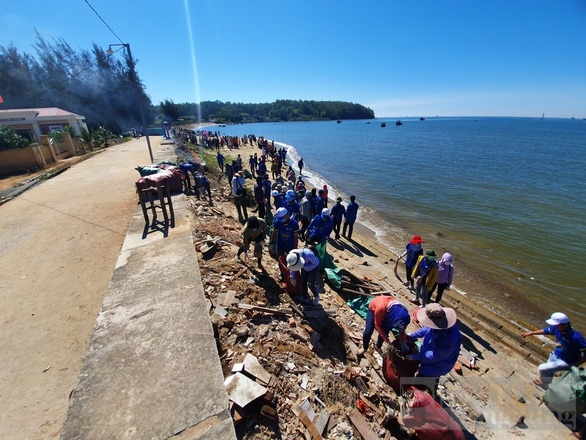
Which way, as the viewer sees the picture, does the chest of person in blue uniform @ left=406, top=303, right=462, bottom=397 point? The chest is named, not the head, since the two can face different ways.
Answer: to the viewer's left

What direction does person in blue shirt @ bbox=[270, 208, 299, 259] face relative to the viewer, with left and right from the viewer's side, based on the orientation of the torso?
facing the viewer

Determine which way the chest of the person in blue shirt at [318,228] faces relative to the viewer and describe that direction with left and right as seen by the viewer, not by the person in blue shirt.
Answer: facing the viewer and to the left of the viewer

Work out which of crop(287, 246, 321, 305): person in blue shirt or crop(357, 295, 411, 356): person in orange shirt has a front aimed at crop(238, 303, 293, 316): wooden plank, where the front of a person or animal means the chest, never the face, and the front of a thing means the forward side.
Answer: the person in blue shirt

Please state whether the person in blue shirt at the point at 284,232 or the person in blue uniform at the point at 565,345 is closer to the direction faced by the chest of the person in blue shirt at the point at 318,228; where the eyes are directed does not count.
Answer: the person in blue shirt

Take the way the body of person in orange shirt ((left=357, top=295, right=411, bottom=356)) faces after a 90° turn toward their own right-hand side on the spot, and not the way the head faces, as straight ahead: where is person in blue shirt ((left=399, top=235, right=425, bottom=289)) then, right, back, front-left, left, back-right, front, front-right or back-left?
back-right

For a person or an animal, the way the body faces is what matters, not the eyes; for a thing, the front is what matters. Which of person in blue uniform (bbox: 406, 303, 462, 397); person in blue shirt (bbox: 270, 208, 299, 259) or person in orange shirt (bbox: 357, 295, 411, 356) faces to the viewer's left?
the person in blue uniform

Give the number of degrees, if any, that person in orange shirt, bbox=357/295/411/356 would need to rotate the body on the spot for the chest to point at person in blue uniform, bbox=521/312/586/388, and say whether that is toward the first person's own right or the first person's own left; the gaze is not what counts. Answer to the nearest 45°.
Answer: approximately 90° to the first person's own left

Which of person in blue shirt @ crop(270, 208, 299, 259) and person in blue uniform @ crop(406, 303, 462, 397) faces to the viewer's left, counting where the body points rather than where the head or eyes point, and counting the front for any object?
the person in blue uniform

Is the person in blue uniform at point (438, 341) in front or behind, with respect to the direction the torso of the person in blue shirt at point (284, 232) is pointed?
in front

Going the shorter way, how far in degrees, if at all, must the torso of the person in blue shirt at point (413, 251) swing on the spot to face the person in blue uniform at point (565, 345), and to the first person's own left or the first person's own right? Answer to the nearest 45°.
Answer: approximately 90° to the first person's own left

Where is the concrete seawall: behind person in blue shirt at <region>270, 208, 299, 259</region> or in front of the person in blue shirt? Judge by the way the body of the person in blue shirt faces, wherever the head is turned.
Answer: in front

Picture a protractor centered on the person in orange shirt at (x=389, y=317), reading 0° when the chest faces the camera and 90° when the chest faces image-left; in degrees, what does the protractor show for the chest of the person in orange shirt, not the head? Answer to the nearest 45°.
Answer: approximately 315°
